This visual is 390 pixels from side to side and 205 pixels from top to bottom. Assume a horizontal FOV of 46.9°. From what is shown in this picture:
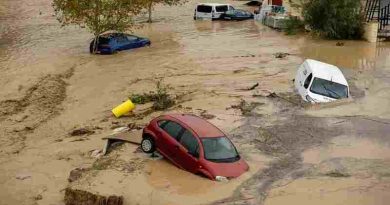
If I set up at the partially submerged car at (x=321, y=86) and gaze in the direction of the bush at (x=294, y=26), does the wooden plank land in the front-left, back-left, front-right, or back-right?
back-left

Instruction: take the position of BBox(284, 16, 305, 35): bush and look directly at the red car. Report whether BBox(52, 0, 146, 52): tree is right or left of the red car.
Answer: right

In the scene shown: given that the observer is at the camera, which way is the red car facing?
facing the viewer and to the right of the viewer

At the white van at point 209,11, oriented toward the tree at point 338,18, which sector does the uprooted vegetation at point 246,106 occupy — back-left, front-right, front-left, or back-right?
front-right

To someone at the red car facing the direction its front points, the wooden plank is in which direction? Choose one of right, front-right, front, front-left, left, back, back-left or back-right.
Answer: back
